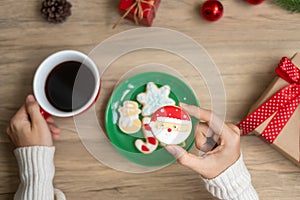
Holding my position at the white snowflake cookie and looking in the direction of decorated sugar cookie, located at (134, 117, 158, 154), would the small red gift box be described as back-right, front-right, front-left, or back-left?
back-right

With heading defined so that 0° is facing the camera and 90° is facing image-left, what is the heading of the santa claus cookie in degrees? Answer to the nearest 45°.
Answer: approximately 0°
